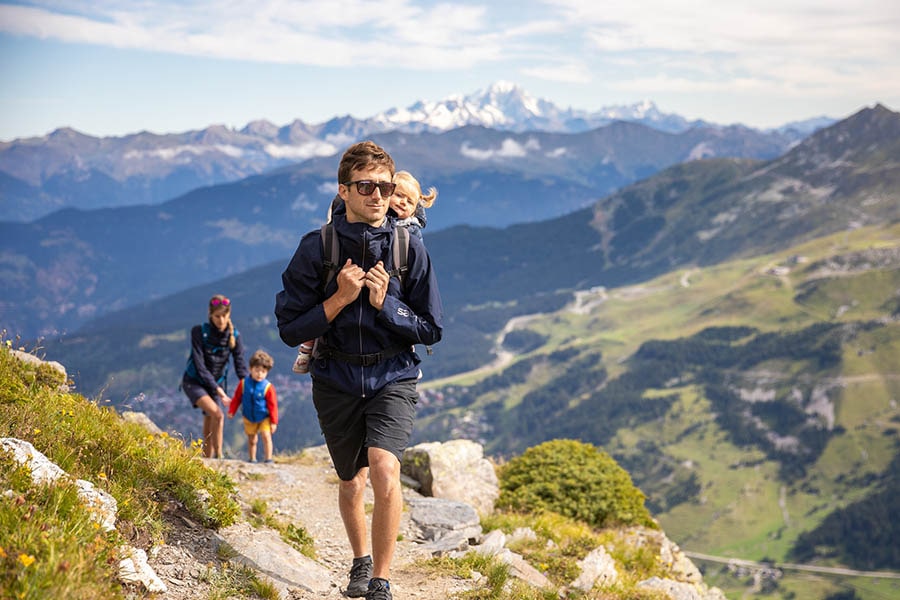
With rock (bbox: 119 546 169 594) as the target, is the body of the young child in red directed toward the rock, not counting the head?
yes

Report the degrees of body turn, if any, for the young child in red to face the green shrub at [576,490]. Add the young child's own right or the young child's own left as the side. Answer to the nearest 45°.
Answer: approximately 90° to the young child's own left

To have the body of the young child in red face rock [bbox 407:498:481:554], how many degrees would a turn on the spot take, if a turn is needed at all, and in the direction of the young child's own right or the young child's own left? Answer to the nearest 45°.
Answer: approximately 45° to the young child's own left

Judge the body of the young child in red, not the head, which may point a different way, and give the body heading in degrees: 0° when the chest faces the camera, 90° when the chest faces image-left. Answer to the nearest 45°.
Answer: approximately 0°

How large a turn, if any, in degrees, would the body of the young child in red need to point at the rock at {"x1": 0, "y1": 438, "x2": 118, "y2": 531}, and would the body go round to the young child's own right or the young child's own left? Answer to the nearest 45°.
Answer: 0° — they already face it

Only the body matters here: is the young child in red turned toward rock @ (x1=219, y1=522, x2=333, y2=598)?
yes

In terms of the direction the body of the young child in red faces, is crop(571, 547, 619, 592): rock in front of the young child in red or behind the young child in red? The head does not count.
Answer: in front
